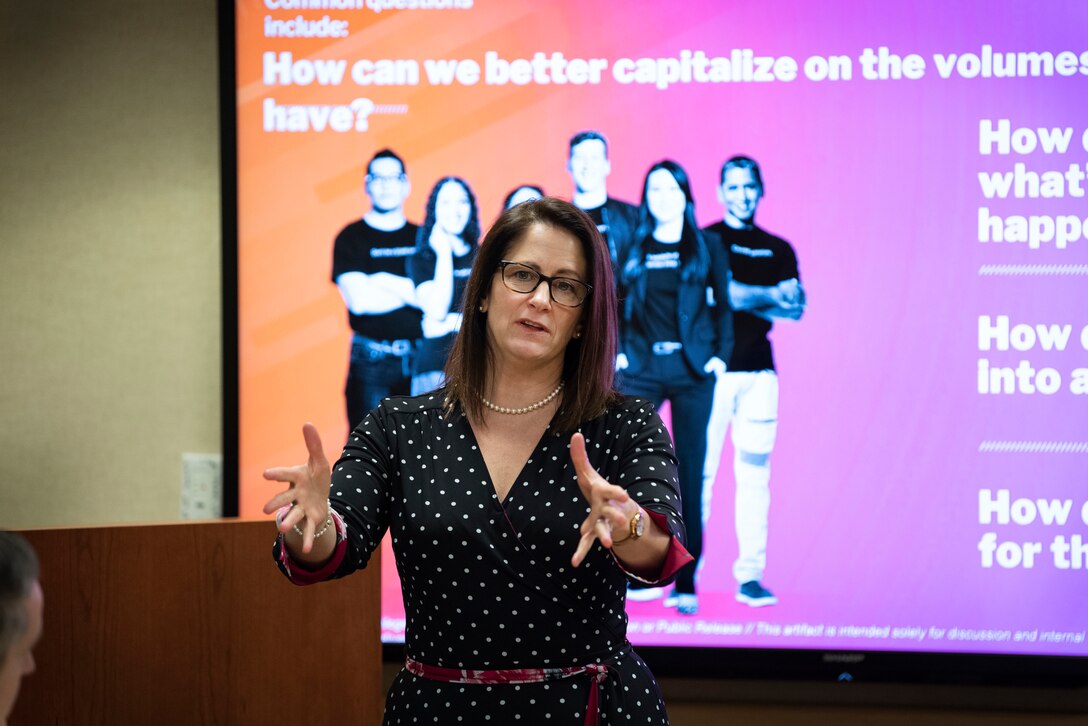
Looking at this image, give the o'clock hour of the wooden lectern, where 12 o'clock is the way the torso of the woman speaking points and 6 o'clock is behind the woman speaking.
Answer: The wooden lectern is roughly at 4 o'clock from the woman speaking.
